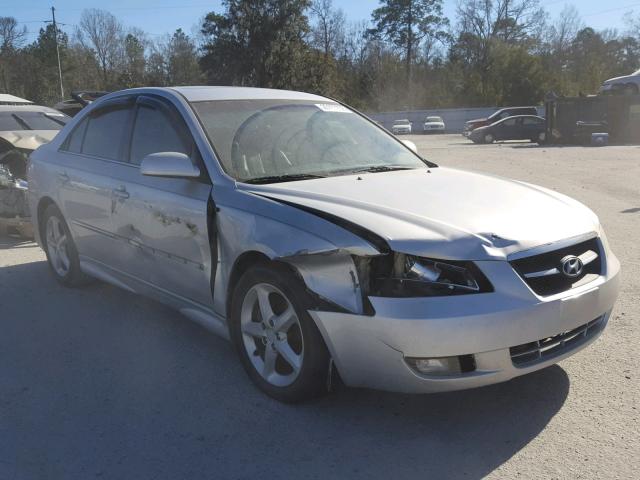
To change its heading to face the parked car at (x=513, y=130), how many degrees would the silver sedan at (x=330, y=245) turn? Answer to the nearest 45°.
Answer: approximately 135° to its left

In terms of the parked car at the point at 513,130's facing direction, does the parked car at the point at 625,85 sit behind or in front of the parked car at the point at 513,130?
behind

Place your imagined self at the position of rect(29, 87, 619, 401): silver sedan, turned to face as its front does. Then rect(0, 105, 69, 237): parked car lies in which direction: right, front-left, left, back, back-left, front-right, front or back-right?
back

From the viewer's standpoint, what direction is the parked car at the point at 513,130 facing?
to the viewer's left

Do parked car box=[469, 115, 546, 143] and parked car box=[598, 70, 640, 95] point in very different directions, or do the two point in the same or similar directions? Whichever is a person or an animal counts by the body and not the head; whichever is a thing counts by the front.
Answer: same or similar directions

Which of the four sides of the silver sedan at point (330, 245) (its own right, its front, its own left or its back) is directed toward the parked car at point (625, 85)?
left

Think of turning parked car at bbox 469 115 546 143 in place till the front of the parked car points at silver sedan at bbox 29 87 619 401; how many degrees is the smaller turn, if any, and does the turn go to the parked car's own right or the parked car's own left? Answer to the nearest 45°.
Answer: approximately 90° to the parked car's own left

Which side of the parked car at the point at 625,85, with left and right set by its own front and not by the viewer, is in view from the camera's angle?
left

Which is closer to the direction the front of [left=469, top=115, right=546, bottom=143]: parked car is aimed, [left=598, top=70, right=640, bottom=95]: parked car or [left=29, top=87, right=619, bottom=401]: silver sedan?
the silver sedan

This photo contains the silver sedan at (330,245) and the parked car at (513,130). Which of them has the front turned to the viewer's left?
the parked car

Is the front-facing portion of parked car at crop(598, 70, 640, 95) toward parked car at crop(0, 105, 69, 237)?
no

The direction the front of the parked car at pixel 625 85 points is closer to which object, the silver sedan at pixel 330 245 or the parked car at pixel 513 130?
the parked car

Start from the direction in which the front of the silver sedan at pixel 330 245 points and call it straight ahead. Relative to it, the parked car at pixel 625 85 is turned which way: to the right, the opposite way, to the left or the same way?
the opposite way

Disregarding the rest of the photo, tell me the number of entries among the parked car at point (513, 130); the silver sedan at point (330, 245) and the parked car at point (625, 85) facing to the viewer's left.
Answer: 2
